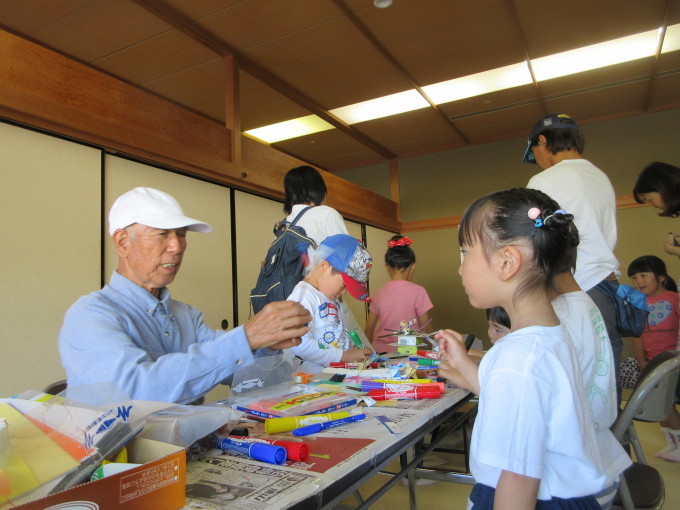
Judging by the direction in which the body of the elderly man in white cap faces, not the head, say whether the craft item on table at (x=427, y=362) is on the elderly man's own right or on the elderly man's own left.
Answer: on the elderly man's own left

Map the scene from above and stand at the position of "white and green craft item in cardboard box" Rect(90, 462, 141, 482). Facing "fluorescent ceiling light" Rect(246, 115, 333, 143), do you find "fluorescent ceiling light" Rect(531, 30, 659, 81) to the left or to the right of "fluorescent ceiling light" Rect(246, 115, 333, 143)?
right

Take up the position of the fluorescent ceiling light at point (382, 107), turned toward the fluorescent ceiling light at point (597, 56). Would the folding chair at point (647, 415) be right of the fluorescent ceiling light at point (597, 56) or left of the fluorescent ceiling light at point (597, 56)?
right

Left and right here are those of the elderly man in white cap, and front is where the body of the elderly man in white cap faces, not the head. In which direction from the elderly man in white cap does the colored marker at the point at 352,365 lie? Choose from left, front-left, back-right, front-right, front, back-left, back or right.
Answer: left

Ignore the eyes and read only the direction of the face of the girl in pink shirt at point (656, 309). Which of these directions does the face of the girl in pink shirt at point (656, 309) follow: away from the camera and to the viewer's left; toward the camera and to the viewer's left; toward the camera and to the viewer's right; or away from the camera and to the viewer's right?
toward the camera and to the viewer's left

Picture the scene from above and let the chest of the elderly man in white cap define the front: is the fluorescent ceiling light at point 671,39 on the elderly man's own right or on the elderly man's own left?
on the elderly man's own left

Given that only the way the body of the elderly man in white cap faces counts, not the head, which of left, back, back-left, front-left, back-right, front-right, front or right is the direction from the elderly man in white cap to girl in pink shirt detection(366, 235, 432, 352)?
left

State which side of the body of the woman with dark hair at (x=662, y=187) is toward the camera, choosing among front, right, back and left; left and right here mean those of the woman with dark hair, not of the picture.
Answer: left

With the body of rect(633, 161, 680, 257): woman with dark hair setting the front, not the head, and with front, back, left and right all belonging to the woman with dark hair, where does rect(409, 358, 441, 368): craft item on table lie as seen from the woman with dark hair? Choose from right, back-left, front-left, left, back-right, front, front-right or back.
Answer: front-left

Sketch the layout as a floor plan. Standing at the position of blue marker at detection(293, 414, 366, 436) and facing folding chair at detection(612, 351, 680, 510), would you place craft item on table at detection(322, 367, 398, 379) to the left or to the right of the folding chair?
left

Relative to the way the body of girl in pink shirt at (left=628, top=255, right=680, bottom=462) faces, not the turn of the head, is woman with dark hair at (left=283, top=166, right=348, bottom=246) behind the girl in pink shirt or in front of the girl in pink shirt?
in front
